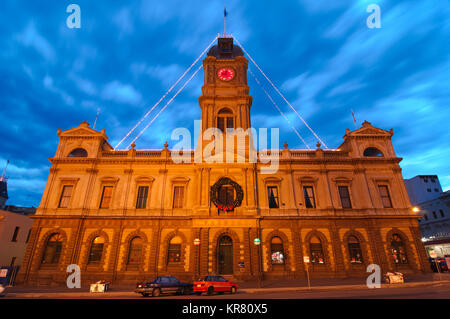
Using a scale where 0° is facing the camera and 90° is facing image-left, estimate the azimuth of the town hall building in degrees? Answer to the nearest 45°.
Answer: approximately 0°

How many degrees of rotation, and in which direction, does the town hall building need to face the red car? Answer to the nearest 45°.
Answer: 0° — it already faces it
